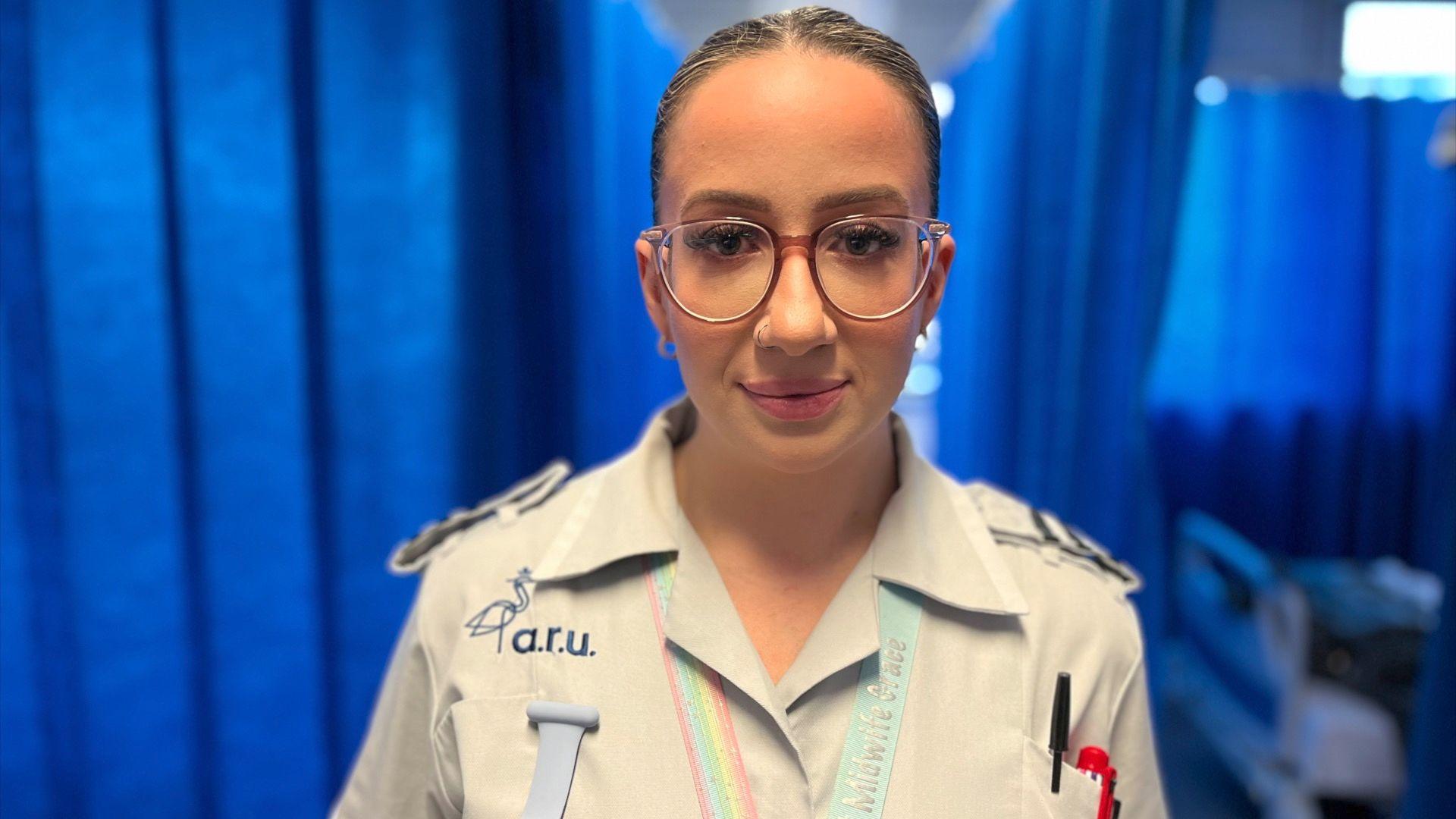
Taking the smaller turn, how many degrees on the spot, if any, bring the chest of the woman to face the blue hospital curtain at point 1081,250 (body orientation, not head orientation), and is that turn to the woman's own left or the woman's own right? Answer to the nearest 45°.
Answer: approximately 135° to the woman's own left

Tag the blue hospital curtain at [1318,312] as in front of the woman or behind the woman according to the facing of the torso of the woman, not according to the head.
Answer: behind

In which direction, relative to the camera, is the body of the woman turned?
toward the camera
